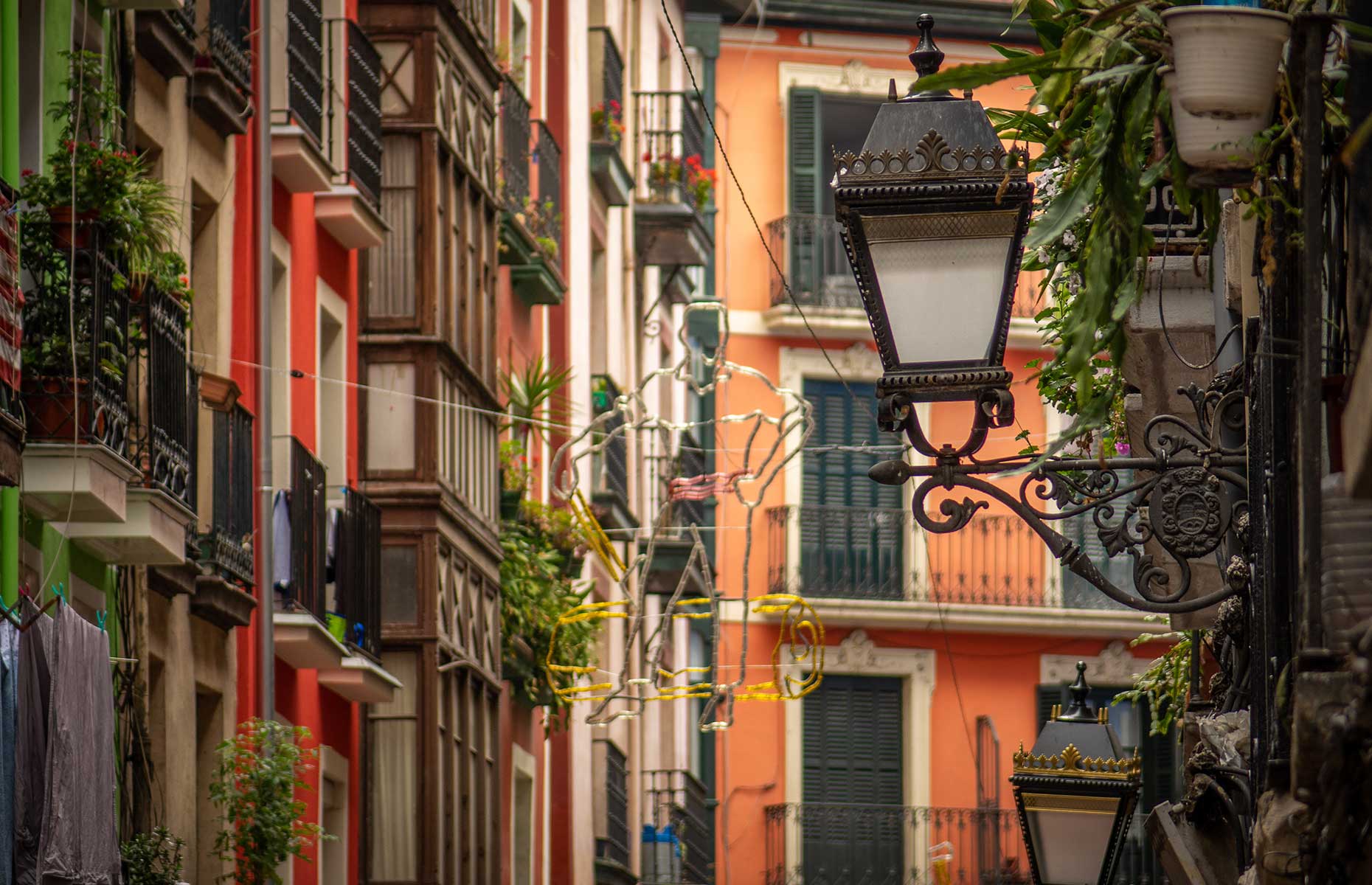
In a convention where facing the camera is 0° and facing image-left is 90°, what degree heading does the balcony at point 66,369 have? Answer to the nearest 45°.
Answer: approximately 270°

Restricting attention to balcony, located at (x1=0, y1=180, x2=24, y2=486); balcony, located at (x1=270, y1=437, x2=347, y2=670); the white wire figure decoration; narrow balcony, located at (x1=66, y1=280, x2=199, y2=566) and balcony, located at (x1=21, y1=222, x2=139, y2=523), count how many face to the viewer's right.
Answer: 4

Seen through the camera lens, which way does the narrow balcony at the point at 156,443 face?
facing to the right of the viewer

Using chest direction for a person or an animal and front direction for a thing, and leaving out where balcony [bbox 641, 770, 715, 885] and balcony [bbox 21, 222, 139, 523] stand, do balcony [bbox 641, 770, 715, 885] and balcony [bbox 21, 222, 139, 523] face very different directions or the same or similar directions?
same or similar directions

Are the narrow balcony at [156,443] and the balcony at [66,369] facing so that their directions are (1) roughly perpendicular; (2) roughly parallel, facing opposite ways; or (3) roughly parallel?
roughly parallel

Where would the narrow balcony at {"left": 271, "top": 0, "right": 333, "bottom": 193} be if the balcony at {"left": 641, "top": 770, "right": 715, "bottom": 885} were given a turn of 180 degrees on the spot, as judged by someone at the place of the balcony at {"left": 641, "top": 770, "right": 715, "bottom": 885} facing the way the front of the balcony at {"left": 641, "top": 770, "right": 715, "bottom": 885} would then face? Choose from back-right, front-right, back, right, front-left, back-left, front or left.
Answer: left

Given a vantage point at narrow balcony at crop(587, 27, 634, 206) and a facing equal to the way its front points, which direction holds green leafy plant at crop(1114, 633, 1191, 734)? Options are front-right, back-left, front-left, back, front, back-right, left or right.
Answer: right

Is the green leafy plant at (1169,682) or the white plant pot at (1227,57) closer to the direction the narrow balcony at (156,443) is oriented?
the green leafy plant

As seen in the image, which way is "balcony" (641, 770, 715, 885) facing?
to the viewer's right

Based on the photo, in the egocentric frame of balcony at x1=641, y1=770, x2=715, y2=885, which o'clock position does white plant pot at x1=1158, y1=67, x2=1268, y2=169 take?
The white plant pot is roughly at 3 o'clock from the balcony.

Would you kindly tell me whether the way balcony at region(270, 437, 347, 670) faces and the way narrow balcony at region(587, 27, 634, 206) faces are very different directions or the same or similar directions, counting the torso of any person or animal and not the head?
same or similar directions

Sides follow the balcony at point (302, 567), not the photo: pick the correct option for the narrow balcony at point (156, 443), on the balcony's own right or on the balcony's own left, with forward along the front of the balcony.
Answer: on the balcony's own right

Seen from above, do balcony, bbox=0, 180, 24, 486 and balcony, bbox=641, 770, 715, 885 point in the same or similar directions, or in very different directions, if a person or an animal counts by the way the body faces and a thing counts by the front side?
same or similar directions

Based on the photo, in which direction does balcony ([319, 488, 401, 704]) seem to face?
to the viewer's right

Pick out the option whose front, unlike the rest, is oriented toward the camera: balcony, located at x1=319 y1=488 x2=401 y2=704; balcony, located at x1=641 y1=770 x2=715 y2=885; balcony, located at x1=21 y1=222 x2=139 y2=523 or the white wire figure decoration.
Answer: the white wire figure decoration

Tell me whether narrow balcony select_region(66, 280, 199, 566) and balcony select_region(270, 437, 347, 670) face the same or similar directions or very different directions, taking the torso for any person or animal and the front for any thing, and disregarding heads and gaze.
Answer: same or similar directions

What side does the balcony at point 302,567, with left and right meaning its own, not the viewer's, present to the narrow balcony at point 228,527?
right
